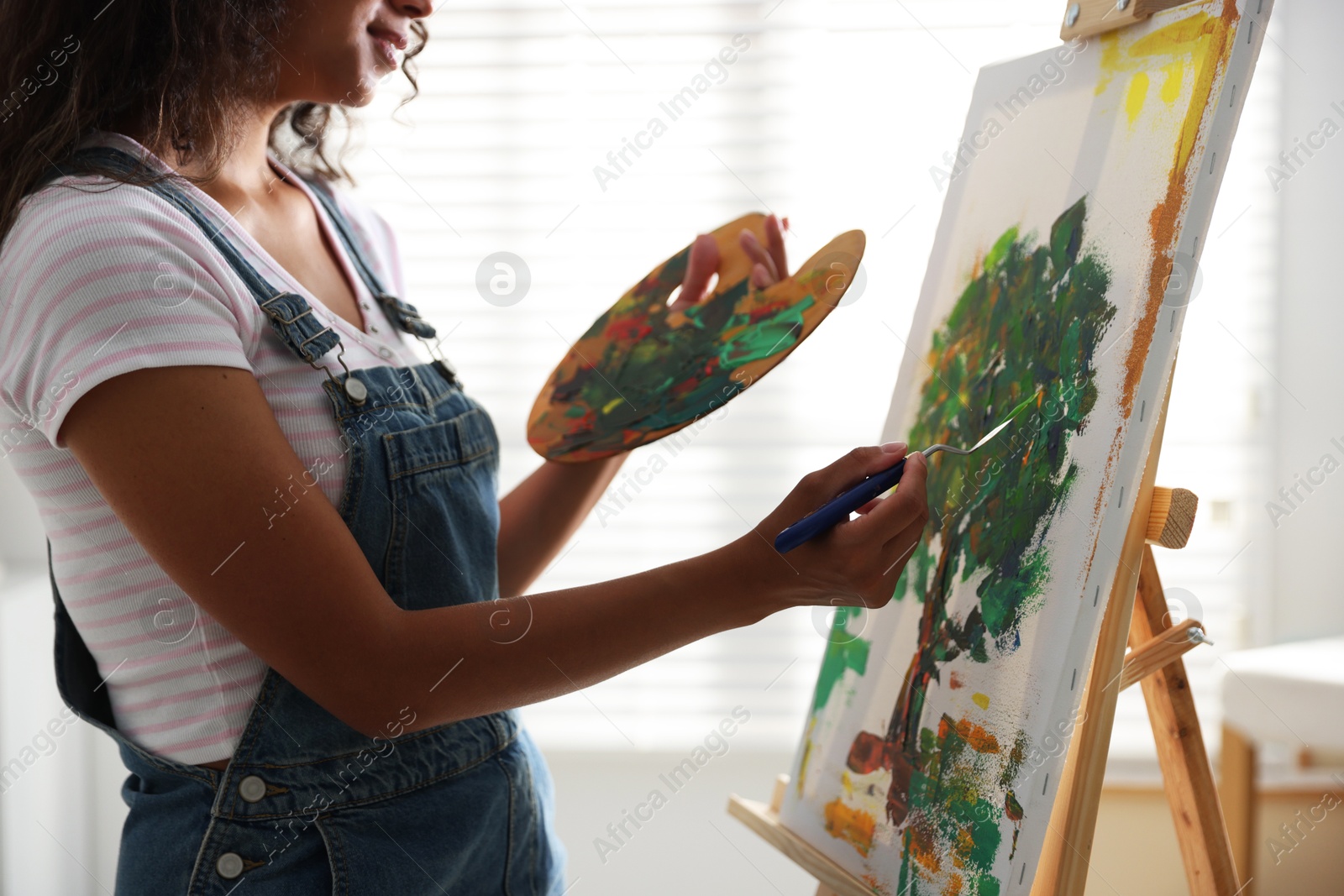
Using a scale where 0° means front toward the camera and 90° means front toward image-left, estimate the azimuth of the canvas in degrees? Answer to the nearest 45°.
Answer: approximately 45°

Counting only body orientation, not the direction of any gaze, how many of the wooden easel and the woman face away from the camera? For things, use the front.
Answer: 0

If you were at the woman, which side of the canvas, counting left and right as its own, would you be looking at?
front

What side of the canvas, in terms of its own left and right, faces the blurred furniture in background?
back

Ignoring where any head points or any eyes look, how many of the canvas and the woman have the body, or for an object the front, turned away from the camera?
0

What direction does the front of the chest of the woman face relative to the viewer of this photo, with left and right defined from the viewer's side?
facing the viewer and to the right of the viewer

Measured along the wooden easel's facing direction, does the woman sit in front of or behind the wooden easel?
in front

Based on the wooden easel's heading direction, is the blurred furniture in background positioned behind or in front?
behind

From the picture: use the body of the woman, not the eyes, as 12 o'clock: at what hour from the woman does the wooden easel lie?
The wooden easel is roughly at 11 o'clock from the woman.

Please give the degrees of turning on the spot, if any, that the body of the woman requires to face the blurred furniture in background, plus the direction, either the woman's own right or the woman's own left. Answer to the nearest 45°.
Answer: approximately 45° to the woman's own left

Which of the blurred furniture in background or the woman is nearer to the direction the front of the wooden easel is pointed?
the woman

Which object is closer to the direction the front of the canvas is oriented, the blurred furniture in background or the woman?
the woman

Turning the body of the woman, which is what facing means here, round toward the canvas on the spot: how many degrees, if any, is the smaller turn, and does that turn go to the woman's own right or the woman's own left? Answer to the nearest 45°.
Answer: approximately 45° to the woman's own left

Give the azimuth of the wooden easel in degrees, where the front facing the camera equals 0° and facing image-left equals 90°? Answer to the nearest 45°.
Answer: approximately 45°
